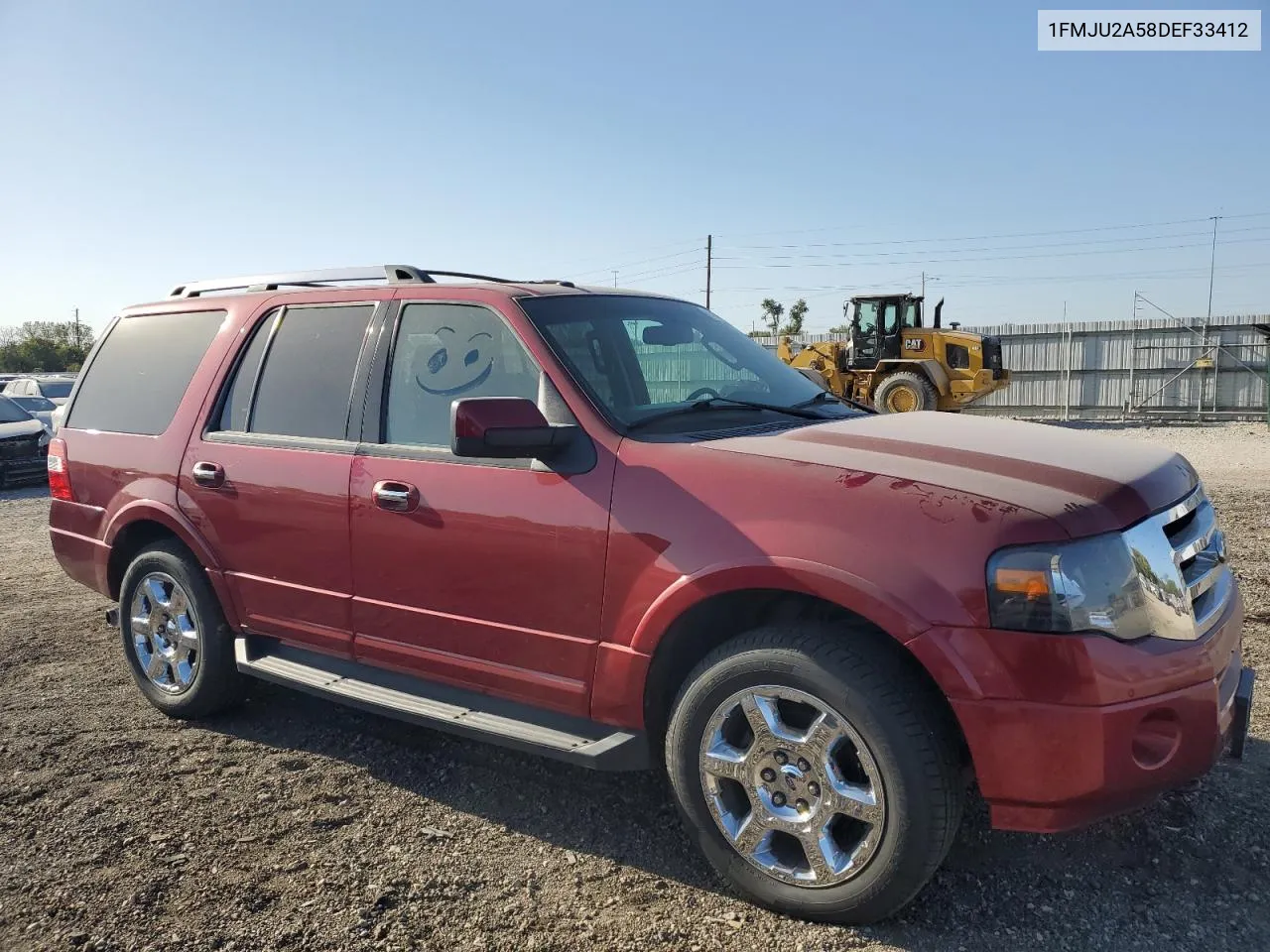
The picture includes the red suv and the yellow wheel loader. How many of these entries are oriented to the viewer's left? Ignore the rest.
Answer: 1

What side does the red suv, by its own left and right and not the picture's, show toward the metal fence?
left

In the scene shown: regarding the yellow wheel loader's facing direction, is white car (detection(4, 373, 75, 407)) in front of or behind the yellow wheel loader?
in front

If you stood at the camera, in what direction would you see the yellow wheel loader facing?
facing to the left of the viewer

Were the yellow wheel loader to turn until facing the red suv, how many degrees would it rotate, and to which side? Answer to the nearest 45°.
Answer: approximately 90° to its left

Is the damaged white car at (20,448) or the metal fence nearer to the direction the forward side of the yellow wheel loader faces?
the damaged white car

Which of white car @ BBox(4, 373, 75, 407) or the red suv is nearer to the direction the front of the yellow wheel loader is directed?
the white car

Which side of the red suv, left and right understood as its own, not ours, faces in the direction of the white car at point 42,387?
back

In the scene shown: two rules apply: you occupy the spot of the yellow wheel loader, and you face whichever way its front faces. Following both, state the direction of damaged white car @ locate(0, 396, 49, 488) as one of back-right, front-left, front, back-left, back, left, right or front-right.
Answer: front-left

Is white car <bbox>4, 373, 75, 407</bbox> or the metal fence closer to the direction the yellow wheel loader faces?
the white car

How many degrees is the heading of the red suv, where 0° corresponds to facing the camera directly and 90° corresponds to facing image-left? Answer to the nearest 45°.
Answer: approximately 315°
